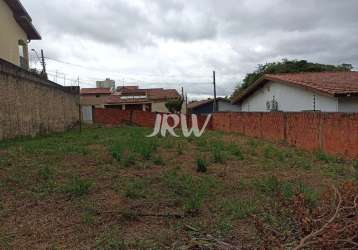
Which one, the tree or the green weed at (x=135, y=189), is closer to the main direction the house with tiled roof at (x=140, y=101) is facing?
the green weed

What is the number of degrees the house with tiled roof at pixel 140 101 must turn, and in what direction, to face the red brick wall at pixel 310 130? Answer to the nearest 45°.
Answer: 0° — it already faces it

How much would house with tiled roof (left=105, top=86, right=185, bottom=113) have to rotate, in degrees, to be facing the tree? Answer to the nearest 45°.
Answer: approximately 45° to its left

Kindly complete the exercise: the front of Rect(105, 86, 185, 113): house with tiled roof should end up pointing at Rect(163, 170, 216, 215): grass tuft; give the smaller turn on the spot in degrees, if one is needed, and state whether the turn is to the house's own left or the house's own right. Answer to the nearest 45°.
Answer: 0° — it already faces it

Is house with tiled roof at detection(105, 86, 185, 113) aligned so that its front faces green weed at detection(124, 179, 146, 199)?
yes

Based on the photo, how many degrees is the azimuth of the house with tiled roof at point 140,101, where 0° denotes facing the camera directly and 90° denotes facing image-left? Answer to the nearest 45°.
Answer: approximately 0°

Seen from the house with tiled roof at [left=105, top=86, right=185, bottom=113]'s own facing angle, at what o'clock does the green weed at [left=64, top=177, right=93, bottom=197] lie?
The green weed is roughly at 12 o'clock from the house with tiled roof.
